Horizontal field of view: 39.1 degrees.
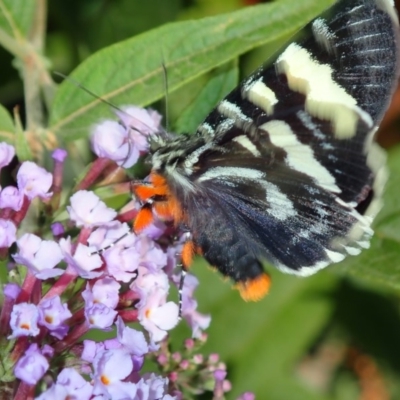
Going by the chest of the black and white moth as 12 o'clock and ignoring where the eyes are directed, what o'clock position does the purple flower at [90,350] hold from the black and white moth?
The purple flower is roughly at 10 o'clock from the black and white moth.

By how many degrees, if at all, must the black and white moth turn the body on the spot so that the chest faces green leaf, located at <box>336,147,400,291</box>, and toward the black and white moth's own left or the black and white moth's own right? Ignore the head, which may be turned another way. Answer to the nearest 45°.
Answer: approximately 135° to the black and white moth's own right

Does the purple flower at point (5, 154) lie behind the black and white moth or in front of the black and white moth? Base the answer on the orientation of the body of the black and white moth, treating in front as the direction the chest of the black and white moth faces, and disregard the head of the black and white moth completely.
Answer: in front

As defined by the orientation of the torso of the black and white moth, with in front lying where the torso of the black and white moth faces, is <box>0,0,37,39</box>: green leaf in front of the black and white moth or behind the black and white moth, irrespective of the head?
in front

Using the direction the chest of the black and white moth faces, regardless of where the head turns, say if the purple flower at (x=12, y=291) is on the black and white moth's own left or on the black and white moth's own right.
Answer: on the black and white moth's own left

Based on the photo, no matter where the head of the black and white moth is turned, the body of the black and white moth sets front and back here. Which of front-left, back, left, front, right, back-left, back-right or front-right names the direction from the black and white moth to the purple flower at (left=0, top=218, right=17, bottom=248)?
front-left

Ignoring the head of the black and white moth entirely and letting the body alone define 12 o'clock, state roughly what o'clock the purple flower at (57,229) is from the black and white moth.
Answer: The purple flower is roughly at 11 o'clock from the black and white moth.

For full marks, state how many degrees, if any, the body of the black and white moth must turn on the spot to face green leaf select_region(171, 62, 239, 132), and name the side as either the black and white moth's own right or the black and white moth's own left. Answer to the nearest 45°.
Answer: approximately 45° to the black and white moth's own right

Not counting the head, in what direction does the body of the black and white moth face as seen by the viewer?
to the viewer's left

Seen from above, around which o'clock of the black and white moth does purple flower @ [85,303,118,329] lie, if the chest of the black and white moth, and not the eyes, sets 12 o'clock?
The purple flower is roughly at 10 o'clock from the black and white moth.

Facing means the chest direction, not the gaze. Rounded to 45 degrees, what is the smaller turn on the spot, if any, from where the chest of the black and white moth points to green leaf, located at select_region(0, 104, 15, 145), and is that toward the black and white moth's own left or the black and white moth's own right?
0° — it already faces it
